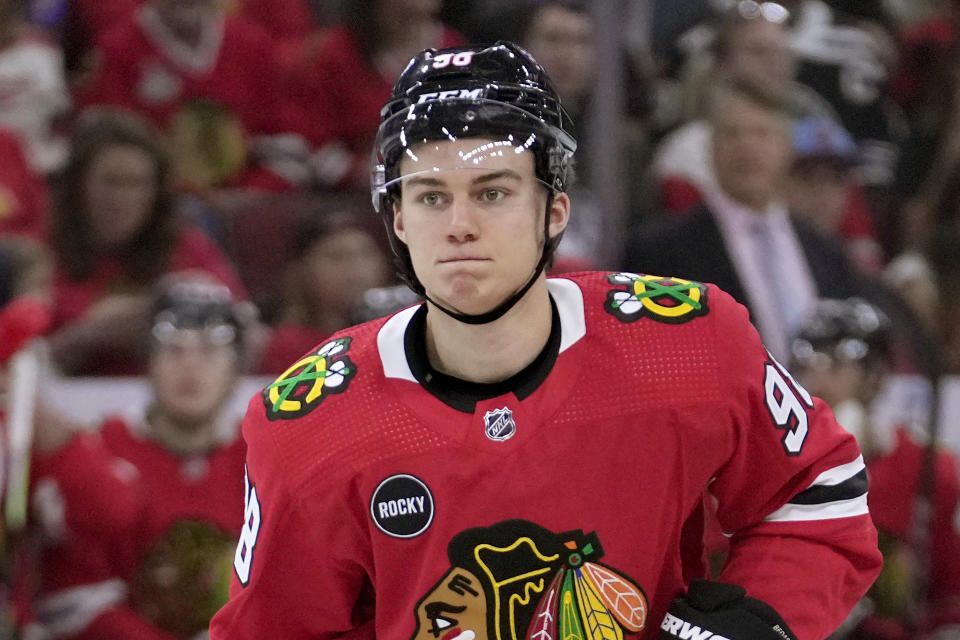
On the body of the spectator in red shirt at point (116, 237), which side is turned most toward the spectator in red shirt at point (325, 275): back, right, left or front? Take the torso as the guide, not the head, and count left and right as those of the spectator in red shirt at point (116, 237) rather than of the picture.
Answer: left

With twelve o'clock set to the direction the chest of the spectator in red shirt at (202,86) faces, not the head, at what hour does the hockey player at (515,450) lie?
The hockey player is roughly at 12 o'clock from the spectator in red shirt.

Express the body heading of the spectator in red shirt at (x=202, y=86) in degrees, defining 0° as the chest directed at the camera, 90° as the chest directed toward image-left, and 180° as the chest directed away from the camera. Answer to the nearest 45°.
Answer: approximately 0°

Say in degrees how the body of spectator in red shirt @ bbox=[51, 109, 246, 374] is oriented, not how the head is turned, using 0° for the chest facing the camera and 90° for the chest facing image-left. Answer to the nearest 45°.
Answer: approximately 0°

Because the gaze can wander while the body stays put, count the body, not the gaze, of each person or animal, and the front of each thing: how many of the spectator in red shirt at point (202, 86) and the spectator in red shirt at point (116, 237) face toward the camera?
2

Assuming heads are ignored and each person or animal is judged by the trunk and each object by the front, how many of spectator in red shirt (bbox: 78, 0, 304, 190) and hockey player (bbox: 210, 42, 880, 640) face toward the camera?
2

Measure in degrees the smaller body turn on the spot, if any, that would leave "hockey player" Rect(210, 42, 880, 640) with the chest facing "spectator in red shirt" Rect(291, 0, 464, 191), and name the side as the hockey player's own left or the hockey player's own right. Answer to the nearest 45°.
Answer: approximately 180°
